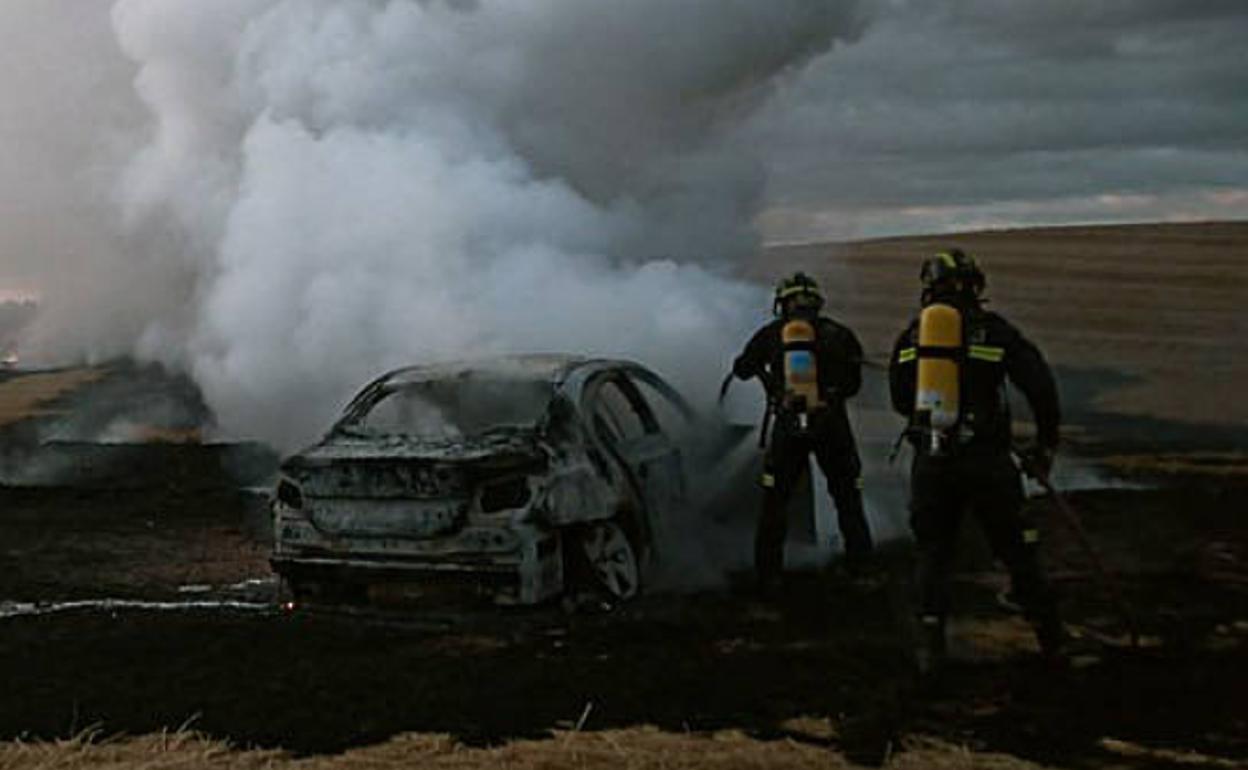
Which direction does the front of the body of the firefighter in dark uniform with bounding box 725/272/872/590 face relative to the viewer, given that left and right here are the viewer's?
facing away from the viewer

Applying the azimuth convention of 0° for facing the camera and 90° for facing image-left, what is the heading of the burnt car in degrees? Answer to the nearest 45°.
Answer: approximately 225°

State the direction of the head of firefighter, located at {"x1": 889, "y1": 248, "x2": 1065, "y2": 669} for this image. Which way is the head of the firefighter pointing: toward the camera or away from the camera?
away from the camera

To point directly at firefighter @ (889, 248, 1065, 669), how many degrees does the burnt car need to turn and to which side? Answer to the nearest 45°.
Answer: approximately 90° to its right

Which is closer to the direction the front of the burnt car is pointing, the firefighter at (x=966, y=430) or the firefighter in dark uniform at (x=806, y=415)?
the firefighter in dark uniform

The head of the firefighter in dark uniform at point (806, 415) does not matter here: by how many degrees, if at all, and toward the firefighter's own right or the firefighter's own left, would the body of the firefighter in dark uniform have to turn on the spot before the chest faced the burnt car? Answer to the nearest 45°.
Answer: approximately 135° to the firefighter's own left

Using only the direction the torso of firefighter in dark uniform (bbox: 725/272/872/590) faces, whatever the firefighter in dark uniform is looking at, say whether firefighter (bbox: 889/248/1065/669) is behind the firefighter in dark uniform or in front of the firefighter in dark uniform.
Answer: behind
